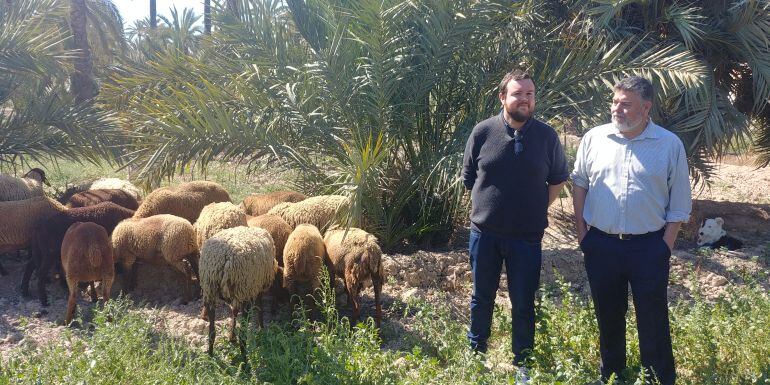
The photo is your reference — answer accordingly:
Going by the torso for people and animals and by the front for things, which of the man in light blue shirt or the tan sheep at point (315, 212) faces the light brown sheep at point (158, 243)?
the tan sheep

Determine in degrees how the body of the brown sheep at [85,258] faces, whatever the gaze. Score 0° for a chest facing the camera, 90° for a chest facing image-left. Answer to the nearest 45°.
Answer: approximately 180°

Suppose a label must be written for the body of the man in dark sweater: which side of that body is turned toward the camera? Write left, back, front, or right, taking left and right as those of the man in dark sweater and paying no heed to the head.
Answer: front

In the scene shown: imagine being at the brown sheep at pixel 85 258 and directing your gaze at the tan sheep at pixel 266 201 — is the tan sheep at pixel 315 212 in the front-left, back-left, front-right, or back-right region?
front-right

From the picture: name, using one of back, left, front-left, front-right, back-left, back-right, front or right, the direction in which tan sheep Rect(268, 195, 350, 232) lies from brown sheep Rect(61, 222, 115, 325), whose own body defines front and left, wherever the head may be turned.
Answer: right

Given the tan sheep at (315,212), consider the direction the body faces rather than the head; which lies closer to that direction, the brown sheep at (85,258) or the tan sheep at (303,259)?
the brown sheep

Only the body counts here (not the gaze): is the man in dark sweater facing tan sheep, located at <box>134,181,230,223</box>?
no

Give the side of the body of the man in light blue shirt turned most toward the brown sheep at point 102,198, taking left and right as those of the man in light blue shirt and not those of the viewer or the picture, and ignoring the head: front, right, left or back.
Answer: right

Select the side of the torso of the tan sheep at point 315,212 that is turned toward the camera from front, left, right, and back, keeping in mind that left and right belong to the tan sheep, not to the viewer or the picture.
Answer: left

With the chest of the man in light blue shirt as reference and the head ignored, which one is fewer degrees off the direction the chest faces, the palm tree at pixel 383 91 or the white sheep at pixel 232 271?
the white sheep

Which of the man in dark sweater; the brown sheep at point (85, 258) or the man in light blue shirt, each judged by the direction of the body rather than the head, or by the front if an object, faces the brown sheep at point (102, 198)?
the brown sheep at point (85, 258)

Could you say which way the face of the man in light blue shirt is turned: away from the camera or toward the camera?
toward the camera

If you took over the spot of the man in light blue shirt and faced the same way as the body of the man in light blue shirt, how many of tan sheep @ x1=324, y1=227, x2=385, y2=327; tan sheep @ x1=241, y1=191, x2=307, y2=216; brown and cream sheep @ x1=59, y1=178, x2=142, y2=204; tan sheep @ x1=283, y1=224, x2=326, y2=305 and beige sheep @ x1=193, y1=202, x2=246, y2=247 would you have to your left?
0
